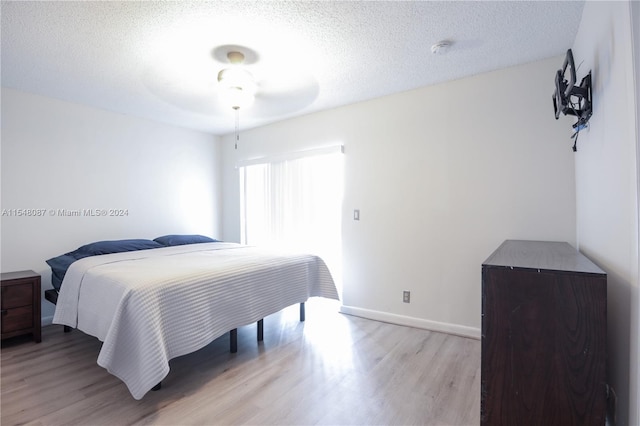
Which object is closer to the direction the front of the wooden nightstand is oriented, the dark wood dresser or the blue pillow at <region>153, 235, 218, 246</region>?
the dark wood dresser

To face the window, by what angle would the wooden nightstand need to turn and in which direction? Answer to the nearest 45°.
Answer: approximately 90° to its left

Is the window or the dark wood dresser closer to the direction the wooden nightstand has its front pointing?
the dark wood dresser

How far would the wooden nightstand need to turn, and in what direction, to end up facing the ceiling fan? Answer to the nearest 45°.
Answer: approximately 45° to its left

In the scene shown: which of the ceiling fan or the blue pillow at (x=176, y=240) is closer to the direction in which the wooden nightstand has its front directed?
the ceiling fan

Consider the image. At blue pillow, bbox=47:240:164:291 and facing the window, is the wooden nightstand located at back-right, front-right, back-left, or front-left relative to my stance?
back-right

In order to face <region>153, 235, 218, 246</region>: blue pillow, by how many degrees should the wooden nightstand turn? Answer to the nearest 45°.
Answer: approximately 90° to its left
